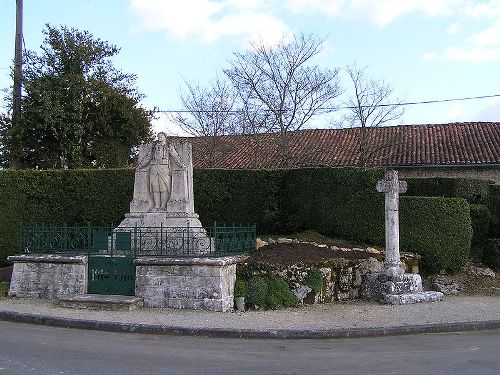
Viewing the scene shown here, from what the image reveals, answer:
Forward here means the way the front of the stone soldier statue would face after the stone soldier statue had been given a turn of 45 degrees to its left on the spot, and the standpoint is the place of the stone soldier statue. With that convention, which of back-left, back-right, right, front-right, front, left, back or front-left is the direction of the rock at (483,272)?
front-left

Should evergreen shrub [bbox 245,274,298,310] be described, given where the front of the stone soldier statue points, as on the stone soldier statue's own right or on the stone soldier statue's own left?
on the stone soldier statue's own left

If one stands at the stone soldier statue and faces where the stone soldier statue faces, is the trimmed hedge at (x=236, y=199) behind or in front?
behind

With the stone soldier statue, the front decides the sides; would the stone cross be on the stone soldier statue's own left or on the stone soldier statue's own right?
on the stone soldier statue's own left

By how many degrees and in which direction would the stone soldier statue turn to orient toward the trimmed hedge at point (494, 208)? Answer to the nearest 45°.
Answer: approximately 90° to its left

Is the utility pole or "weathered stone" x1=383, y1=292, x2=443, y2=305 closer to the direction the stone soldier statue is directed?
the weathered stone

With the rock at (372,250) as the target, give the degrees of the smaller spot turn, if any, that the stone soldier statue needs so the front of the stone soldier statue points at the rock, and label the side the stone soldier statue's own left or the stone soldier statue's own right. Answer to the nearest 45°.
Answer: approximately 90° to the stone soldier statue's own left

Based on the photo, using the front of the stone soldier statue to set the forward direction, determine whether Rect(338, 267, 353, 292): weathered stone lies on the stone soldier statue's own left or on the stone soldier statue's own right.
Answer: on the stone soldier statue's own left

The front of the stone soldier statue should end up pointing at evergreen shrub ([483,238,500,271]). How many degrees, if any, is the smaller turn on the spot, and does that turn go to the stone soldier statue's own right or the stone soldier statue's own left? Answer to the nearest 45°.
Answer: approximately 90° to the stone soldier statue's own left

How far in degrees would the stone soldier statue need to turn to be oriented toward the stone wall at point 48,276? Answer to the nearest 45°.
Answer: approximately 90° to its right

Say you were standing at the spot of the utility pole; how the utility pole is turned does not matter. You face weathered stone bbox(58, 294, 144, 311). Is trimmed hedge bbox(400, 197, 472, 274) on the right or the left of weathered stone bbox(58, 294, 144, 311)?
left

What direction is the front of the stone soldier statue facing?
toward the camera

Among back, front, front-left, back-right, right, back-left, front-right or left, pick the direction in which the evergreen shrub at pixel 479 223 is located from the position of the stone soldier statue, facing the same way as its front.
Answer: left

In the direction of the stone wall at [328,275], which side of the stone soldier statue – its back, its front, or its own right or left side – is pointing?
left

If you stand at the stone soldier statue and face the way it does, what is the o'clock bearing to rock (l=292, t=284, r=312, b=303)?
The rock is roughly at 10 o'clock from the stone soldier statue.
